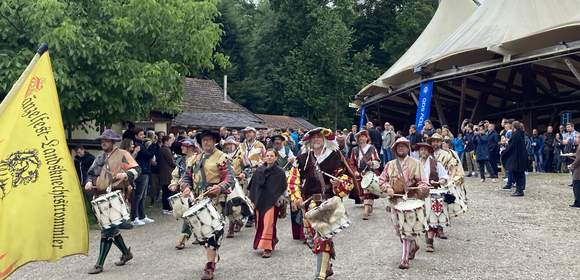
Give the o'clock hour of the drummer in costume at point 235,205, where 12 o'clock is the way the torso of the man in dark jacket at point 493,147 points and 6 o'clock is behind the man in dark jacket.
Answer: The drummer in costume is roughly at 10 o'clock from the man in dark jacket.

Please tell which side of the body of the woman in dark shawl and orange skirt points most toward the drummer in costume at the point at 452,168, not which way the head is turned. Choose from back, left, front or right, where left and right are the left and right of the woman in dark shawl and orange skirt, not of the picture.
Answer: left

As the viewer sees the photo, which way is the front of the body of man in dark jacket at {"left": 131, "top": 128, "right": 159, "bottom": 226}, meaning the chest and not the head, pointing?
to the viewer's right

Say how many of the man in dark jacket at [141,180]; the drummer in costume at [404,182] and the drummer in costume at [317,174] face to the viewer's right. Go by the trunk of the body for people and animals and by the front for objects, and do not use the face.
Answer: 1

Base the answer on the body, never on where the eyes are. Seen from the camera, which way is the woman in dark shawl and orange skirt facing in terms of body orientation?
toward the camera

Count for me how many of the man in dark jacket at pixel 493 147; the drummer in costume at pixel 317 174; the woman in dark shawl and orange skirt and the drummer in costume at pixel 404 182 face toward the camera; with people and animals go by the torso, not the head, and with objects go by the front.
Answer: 3

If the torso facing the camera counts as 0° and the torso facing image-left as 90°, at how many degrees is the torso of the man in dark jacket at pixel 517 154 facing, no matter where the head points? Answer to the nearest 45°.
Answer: approximately 90°

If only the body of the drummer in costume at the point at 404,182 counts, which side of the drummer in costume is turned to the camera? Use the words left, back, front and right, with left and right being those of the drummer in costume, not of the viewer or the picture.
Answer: front

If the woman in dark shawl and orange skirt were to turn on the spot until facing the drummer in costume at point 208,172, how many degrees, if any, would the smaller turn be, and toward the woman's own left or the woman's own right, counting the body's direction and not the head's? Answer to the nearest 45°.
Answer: approximately 45° to the woman's own right

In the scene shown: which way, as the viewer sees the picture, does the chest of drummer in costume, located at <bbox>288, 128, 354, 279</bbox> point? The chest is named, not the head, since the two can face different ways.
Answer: toward the camera

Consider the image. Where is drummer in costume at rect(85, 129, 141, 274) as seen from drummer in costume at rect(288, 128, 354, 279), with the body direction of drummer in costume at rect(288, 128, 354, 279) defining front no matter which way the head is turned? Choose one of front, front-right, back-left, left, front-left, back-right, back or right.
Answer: right

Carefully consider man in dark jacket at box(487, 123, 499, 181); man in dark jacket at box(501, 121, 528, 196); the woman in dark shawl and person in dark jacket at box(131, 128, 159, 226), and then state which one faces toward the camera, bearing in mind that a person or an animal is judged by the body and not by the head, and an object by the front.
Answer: the woman in dark shawl and orange skirt
